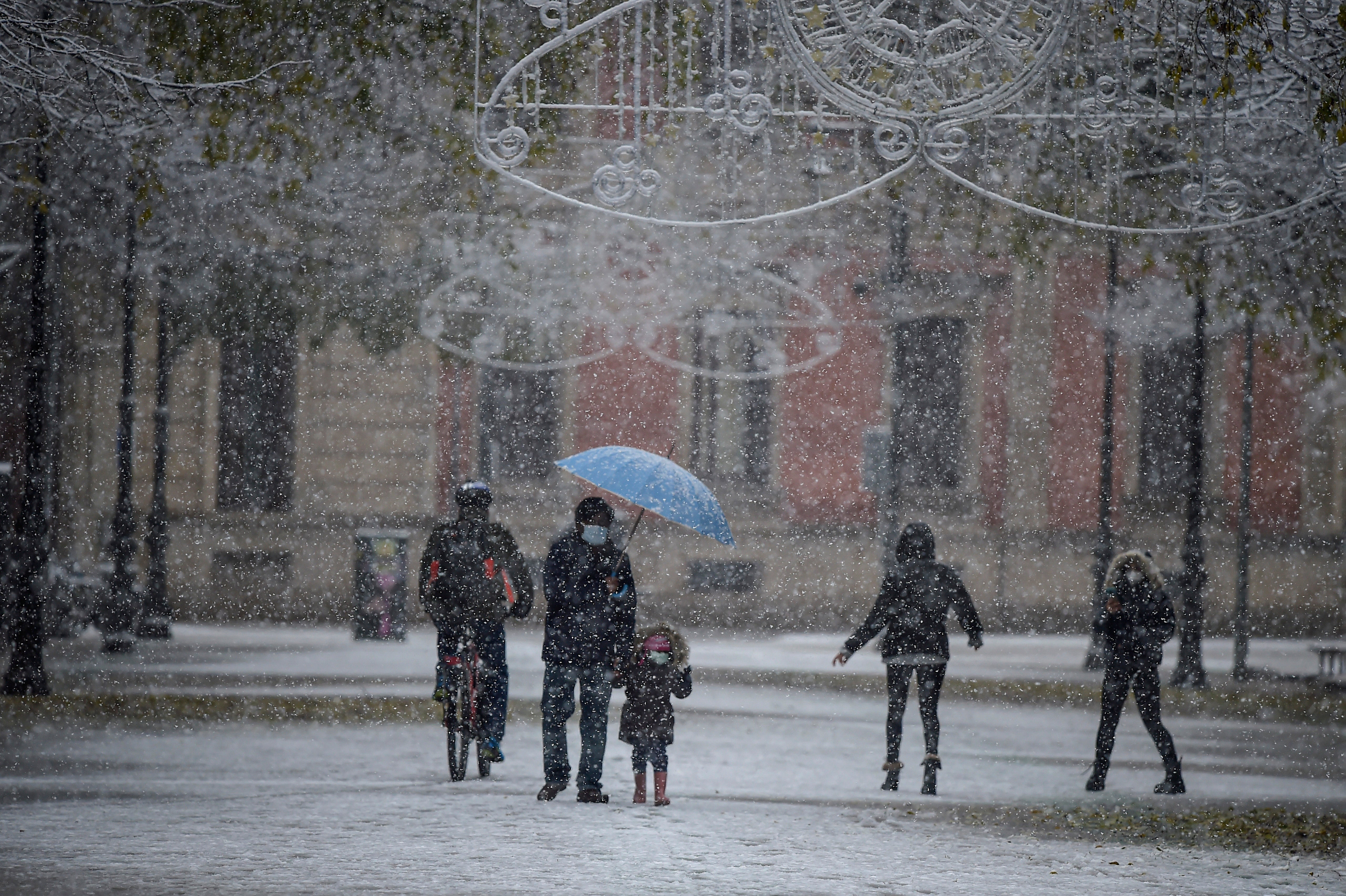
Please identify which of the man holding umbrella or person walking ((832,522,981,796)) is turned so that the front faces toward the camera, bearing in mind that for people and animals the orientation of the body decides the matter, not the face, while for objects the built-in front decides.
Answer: the man holding umbrella

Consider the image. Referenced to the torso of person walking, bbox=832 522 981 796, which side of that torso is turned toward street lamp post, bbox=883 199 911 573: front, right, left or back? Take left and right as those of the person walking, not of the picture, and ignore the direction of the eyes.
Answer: front

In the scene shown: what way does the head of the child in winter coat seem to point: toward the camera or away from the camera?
toward the camera

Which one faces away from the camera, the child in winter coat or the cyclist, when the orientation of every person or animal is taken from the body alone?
the cyclist

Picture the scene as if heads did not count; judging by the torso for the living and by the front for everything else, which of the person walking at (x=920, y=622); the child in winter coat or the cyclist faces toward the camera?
the child in winter coat

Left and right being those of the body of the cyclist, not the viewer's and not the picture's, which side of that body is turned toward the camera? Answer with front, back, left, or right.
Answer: back

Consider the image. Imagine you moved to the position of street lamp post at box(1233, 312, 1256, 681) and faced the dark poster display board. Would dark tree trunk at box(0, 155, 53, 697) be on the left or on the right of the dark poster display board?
left

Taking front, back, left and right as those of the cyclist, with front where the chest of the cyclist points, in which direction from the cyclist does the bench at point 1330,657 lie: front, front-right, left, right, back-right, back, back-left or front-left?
front-right

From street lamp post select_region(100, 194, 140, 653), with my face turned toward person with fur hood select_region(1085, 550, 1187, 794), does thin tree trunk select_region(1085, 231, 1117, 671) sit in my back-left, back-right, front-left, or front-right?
front-left

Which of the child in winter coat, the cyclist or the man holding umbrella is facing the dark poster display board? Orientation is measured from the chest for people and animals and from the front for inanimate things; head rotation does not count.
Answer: the cyclist

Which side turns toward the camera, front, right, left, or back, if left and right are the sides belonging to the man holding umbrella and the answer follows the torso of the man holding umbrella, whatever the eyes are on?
front

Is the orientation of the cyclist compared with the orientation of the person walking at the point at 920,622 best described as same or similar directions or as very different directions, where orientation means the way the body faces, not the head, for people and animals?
same or similar directions

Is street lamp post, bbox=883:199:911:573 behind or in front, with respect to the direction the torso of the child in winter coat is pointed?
behind

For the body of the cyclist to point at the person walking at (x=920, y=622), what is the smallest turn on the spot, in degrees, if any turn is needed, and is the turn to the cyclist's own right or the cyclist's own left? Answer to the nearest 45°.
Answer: approximately 90° to the cyclist's own right

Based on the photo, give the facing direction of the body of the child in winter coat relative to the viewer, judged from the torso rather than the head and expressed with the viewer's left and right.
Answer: facing the viewer

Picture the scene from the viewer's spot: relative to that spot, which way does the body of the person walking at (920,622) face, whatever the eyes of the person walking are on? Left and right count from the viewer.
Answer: facing away from the viewer

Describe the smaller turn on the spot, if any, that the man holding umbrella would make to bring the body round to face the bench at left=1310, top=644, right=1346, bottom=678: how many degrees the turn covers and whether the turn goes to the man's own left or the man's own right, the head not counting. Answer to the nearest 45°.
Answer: approximately 135° to the man's own left

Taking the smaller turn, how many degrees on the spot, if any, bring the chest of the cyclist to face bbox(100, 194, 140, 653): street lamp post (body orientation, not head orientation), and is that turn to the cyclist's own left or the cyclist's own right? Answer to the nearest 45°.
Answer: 0° — they already face it

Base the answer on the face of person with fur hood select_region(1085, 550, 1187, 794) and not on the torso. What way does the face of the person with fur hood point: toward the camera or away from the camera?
toward the camera
